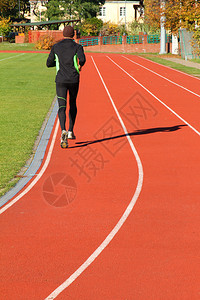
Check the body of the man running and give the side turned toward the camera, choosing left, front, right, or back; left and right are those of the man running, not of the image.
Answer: back

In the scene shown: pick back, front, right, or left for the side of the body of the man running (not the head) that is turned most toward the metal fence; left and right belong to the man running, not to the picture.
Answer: front
